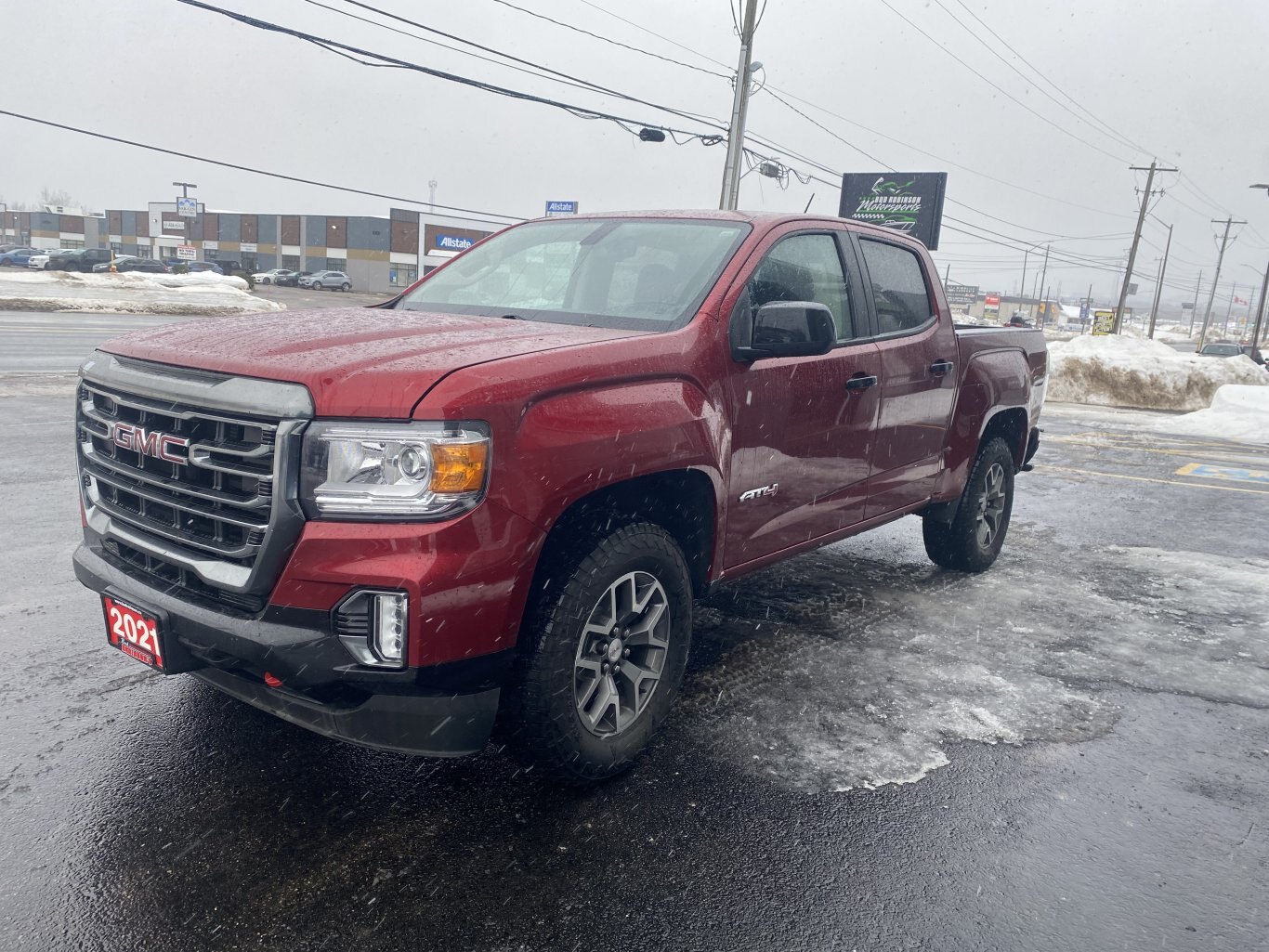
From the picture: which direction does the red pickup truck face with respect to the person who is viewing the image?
facing the viewer and to the left of the viewer

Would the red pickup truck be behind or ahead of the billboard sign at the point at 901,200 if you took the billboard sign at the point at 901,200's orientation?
ahead

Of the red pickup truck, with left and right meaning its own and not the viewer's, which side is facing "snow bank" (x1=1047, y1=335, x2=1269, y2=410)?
back

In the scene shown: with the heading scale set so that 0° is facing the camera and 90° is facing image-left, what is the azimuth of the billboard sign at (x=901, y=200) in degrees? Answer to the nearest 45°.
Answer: approximately 0°

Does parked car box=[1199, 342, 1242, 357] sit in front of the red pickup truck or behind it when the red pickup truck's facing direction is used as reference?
behind

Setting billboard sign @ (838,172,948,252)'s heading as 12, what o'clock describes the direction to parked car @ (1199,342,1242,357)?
The parked car is roughly at 8 o'clock from the billboard sign.

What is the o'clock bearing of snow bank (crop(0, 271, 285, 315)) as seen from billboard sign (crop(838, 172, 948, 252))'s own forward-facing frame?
The snow bank is roughly at 2 o'clock from the billboard sign.

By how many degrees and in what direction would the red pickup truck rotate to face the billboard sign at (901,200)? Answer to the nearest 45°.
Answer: approximately 135° to its right

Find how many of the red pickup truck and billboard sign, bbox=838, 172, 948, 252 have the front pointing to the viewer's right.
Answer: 0
